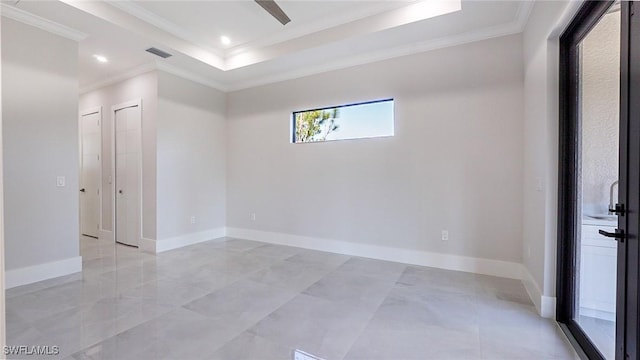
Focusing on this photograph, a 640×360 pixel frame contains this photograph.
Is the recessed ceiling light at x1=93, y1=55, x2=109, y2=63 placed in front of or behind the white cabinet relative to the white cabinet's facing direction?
in front

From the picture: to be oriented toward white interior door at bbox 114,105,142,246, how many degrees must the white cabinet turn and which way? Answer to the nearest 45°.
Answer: approximately 45° to its right

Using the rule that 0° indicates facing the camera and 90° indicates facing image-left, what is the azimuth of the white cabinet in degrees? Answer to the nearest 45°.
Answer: approximately 45°
